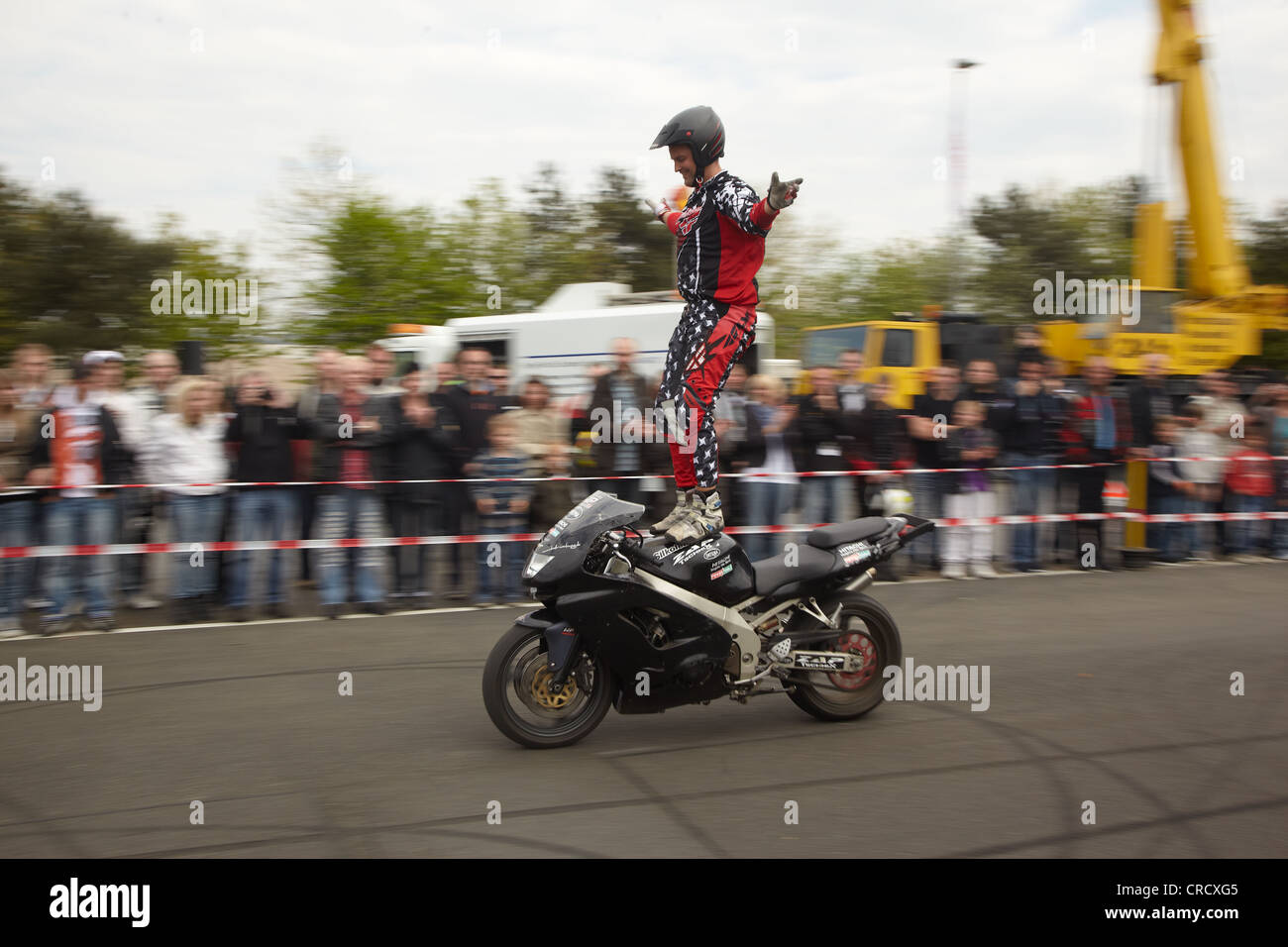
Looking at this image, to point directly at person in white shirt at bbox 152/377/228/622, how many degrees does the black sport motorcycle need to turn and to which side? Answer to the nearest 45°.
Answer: approximately 45° to its right

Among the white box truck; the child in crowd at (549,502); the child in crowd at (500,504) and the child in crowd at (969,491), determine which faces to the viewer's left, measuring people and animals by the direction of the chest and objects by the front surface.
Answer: the white box truck

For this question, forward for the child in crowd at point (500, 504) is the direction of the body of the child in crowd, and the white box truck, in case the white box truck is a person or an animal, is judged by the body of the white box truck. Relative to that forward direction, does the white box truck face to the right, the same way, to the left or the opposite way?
to the right

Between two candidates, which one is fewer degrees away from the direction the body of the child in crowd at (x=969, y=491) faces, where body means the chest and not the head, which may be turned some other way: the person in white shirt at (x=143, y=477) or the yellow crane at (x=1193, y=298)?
the person in white shirt

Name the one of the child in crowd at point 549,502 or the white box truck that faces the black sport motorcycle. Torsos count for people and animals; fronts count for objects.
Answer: the child in crowd

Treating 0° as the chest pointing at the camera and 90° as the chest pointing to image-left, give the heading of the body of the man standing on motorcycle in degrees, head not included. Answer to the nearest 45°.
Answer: approximately 45°

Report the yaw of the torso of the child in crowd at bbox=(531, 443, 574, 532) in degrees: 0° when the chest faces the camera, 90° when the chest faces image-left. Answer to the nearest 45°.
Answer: approximately 0°

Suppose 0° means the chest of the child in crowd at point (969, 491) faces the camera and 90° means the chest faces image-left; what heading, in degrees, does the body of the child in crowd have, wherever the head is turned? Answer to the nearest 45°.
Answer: approximately 0°
